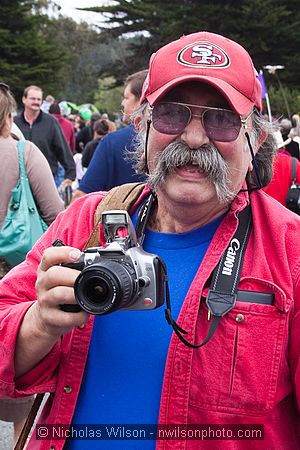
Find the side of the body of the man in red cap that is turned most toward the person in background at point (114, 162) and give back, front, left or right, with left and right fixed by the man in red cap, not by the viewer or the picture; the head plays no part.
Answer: back

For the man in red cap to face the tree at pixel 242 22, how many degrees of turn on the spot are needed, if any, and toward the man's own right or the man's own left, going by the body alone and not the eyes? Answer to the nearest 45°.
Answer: approximately 180°

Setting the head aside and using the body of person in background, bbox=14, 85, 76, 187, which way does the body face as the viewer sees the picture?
toward the camera

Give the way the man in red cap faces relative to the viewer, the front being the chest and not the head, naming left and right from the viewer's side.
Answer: facing the viewer

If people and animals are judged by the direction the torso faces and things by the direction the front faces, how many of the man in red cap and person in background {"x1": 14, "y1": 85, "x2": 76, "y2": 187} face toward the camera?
2

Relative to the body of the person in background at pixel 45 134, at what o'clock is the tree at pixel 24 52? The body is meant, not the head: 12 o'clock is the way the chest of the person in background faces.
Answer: The tree is roughly at 6 o'clock from the person in background.

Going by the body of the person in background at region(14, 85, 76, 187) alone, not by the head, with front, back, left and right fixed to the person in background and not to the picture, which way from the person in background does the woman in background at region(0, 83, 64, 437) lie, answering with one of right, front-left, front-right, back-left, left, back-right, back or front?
front

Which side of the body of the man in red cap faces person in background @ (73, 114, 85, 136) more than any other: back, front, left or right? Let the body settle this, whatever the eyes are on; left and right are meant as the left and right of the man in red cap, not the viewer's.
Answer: back

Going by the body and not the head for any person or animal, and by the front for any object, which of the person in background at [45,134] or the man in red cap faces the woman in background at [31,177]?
the person in background

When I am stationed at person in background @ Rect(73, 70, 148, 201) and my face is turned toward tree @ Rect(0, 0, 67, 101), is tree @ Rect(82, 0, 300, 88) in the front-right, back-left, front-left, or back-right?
front-right

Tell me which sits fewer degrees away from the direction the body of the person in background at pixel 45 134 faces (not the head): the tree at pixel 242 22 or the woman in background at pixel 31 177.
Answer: the woman in background

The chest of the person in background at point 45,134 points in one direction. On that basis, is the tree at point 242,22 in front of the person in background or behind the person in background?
behind

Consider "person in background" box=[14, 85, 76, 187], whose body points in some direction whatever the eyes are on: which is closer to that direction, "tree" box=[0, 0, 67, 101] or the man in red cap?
the man in red cap

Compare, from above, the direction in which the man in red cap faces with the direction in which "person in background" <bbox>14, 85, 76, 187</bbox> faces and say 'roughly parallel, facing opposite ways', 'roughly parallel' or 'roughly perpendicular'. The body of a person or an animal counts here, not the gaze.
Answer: roughly parallel
